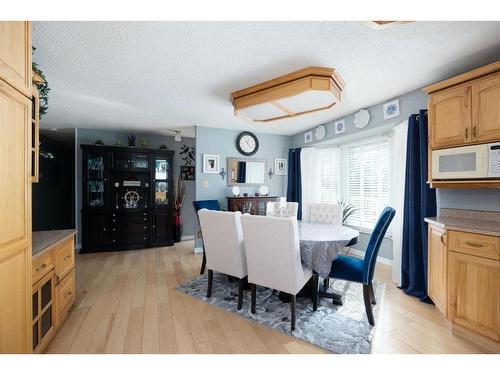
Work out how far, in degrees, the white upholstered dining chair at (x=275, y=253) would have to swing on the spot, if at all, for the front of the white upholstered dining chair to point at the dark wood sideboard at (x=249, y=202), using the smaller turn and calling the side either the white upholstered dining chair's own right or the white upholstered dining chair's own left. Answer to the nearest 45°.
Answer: approximately 45° to the white upholstered dining chair's own left

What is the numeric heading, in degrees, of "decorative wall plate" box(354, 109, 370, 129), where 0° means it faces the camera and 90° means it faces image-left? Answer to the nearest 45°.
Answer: approximately 45°

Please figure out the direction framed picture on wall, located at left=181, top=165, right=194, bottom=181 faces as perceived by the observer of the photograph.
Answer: facing the viewer

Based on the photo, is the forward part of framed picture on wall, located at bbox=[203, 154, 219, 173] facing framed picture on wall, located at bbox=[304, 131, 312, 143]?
no

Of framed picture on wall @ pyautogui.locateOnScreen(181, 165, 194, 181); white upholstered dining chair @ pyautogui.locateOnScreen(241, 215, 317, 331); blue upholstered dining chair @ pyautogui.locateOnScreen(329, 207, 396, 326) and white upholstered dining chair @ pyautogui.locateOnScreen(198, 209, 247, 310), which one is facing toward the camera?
the framed picture on wall

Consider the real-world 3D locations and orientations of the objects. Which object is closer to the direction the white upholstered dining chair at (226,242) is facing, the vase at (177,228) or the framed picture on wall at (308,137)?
the framed picture on wall

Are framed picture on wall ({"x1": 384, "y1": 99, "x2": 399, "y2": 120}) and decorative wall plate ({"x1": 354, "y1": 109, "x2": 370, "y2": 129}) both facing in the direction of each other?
no

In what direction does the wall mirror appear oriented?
toward the camera

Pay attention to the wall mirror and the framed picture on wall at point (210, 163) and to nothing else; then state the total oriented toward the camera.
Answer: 2

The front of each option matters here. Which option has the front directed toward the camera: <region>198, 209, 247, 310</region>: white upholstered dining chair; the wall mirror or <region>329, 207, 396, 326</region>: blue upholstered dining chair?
the wall mirror

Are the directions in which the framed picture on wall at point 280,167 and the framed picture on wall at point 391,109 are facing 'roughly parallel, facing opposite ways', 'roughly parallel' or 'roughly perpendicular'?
roughly perpendicular

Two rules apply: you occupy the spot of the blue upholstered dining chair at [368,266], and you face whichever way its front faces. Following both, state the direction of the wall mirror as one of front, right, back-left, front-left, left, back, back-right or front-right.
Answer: front-right

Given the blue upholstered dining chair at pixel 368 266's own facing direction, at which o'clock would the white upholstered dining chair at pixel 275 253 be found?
The white upholstered dining chair is roughly at 11 o'clock from the blue upholstered dining chair.

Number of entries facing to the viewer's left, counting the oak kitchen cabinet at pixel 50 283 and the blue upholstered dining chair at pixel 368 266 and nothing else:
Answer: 1

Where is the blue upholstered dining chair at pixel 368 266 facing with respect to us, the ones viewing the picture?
facing to the left of the viewer

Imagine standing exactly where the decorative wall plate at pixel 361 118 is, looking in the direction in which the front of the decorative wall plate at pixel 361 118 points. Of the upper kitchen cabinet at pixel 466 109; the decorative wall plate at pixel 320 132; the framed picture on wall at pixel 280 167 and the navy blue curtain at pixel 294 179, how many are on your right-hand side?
3
